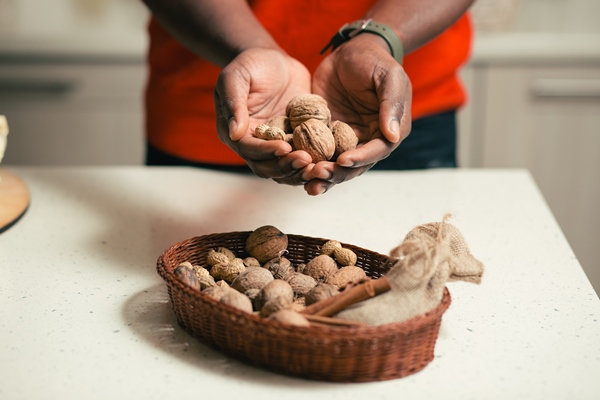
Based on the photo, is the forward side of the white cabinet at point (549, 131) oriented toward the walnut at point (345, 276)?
yes

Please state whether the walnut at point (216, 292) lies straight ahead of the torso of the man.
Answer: yes

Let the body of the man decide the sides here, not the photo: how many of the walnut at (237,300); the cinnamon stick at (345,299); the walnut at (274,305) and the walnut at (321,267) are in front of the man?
4

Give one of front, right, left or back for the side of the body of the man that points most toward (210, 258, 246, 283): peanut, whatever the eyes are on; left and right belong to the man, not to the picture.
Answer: front

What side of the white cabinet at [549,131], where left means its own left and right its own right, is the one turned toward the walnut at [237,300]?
front

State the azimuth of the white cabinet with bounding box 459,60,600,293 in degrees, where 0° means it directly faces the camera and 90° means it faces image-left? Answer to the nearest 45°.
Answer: approximately 0°

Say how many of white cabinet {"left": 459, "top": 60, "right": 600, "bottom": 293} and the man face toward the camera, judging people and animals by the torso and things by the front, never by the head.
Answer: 2
